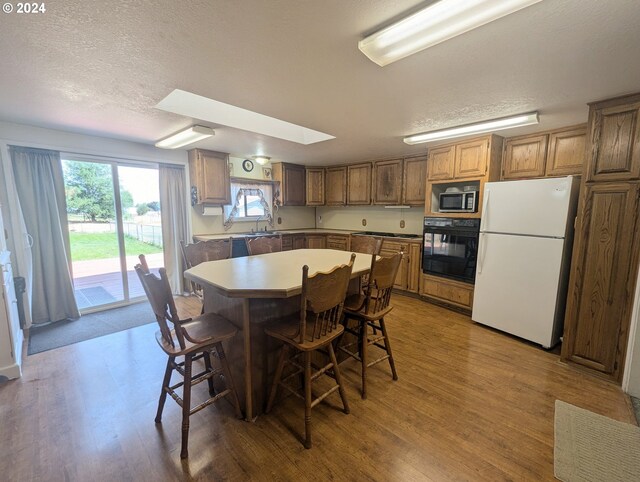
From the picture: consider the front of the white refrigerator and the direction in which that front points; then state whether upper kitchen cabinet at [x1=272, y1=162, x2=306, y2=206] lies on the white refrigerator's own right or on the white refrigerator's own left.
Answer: on the white refrigerator's own right

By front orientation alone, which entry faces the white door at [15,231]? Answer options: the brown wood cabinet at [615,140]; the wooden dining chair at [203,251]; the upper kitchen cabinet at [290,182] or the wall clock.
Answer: the brown wood cabinet

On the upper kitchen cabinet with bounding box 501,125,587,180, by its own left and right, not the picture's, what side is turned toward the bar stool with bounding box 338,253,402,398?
front

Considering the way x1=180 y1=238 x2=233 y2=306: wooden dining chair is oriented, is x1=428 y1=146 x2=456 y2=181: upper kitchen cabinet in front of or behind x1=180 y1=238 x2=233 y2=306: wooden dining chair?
in front

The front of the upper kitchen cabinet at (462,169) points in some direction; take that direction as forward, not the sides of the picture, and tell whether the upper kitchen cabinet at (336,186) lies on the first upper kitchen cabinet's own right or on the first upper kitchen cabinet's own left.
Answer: on the first upper kitchen cabinet's own right

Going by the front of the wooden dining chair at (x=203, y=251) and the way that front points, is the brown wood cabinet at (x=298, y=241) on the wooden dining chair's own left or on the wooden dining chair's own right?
on the wooden dining chair's own left

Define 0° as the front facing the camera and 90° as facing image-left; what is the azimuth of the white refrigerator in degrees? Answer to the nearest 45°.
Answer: approximately 45°

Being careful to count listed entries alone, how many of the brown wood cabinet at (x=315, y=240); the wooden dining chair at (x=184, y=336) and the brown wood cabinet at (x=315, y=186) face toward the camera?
2
